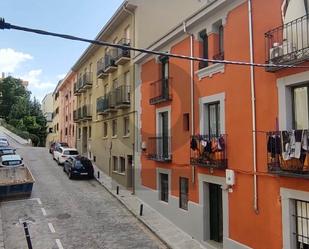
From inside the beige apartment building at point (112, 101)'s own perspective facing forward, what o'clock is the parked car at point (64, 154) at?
The parked car is roughly at 2 o'clock from the beige apartment building.

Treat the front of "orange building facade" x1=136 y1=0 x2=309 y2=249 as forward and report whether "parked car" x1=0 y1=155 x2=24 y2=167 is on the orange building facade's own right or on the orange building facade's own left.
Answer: on the orange building facade's own right

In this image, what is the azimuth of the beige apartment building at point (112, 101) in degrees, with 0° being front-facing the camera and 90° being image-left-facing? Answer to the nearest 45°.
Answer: approximately 90°

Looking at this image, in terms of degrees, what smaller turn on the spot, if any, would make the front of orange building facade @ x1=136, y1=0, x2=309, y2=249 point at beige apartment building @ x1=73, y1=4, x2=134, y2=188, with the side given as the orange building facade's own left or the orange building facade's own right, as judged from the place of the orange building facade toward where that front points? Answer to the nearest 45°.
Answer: approximately 90° to the orange building facade's own right

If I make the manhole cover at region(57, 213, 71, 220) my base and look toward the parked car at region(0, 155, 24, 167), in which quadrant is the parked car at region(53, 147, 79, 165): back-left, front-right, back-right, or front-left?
front-right

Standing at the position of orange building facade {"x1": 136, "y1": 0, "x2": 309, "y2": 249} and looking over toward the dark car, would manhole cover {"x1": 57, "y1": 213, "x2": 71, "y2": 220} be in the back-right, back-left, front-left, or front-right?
front-left

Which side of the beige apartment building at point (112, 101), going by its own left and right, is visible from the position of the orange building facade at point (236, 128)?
left

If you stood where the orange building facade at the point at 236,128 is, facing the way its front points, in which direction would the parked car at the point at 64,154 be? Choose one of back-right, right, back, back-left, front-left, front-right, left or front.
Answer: right

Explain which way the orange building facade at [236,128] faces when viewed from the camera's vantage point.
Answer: facing the viewer and to the left of the viewer

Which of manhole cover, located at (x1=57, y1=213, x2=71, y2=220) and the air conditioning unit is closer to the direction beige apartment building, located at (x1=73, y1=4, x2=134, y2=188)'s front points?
the manhole cover

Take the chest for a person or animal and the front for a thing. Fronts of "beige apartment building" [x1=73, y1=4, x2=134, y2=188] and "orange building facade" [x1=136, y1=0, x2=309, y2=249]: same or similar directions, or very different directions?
same or similar directions

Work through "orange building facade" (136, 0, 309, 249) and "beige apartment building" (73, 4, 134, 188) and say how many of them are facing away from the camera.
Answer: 0
